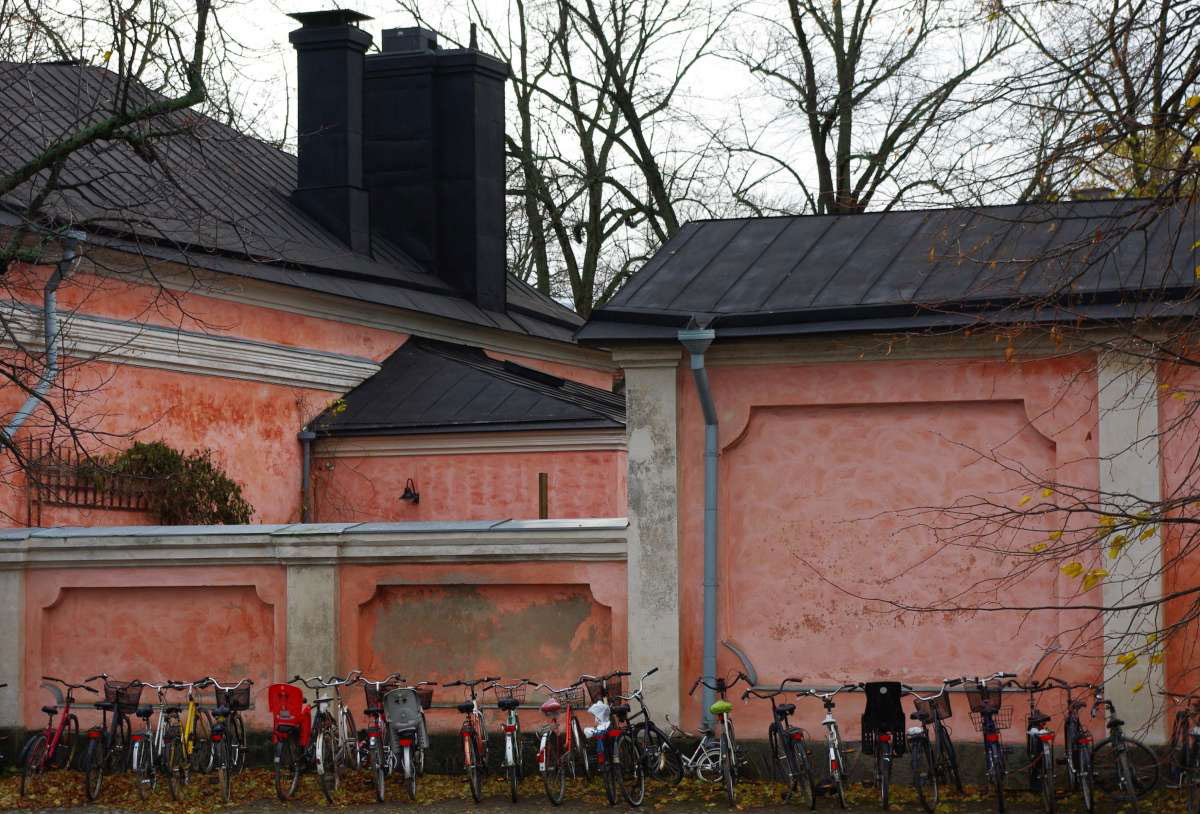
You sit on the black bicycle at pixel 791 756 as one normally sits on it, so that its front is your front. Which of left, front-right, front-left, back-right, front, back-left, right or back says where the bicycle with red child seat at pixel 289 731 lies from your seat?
front-left

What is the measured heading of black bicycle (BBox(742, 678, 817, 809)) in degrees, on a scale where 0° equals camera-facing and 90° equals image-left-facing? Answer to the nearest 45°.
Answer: approximately 135°

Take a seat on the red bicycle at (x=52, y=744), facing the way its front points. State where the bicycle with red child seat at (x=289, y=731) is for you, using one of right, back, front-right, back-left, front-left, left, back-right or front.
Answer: right

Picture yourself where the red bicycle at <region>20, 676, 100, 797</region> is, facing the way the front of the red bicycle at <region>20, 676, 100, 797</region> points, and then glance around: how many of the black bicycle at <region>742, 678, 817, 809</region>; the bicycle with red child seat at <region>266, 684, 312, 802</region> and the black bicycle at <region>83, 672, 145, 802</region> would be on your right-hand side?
3

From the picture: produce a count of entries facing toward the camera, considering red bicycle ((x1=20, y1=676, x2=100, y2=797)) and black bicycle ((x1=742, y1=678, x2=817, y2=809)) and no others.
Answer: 0

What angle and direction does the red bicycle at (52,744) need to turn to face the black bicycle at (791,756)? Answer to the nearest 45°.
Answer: approximately 90° to its right

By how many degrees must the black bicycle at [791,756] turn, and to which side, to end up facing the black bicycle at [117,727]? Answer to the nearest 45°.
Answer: approximately 45° to its left

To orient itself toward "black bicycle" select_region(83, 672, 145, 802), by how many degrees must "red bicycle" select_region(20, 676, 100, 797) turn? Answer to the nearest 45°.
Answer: approximately 90° to its right

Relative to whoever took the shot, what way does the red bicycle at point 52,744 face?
facing away from the viewer and to the right of the viewer
